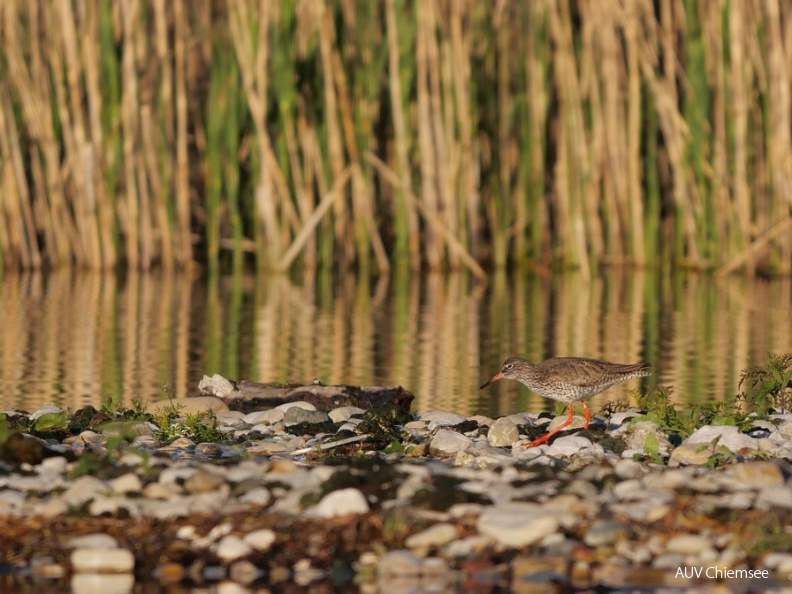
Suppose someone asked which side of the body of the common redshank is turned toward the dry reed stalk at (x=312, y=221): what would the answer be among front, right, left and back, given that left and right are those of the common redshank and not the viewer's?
right

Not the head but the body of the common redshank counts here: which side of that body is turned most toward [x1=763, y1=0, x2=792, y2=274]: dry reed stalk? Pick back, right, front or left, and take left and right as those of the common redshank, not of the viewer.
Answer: right

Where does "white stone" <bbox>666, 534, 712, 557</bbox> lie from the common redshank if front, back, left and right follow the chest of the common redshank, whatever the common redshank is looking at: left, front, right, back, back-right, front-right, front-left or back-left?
left

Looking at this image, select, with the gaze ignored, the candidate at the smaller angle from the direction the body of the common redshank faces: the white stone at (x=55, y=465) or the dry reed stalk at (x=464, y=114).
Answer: the white stone

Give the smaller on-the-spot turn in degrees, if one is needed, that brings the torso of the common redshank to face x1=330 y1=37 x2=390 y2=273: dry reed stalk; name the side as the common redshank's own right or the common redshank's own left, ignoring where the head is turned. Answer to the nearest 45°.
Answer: approximately 90° to the common redshank's own right

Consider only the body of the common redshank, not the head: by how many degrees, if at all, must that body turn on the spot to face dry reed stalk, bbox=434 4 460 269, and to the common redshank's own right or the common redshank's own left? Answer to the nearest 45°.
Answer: approximately 90° to the common redshank's own right

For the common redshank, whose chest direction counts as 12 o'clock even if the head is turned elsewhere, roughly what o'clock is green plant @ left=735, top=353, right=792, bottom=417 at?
The green plant is roughly at 5 o'clock from the common redshank.

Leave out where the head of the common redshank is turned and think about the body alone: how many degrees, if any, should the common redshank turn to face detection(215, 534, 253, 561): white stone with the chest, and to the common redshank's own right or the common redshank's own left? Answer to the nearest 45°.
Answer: approximately 45° to the common redshank's own left

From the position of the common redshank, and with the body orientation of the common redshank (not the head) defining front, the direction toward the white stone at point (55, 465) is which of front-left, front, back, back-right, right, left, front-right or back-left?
front-left

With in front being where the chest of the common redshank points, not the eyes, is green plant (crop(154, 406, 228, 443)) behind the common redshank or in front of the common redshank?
in front

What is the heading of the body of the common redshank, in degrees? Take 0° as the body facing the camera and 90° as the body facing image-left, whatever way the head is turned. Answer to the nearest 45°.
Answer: approximately 90°

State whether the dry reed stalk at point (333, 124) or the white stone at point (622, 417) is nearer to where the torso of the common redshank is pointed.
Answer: the dry reed stalk

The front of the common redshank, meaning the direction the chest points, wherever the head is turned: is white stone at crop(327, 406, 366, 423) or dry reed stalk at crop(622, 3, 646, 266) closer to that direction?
the white stone

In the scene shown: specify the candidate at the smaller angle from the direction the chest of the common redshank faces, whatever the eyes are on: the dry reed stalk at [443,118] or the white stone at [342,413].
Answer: the white stone

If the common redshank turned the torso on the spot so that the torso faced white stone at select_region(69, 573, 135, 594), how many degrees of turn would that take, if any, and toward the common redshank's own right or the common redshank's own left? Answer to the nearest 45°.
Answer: approximately 45° to the common redshank's own left
